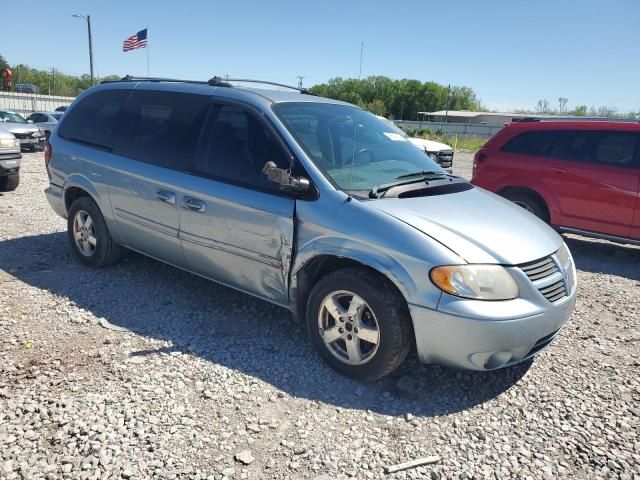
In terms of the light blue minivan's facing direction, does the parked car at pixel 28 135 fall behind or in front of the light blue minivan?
behind

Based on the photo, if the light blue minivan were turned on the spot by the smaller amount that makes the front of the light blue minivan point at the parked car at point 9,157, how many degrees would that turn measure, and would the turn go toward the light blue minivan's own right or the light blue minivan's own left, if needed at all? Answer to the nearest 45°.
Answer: approximately 180°

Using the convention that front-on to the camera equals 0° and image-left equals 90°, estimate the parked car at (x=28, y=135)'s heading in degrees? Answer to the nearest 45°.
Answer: approximately 315°

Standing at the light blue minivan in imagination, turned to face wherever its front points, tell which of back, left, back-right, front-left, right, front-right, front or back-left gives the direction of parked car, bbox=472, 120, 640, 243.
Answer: left

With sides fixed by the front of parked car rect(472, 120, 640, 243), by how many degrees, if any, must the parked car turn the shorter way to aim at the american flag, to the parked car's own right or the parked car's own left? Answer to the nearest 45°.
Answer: approximately 180°

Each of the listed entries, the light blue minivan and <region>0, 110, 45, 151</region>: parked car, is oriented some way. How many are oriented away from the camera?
0

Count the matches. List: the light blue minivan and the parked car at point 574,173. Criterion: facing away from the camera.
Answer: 0

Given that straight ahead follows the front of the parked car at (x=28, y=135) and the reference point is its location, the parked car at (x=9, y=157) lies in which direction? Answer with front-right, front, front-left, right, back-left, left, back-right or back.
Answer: front-right

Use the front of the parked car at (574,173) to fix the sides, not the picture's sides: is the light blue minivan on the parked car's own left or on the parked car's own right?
on the parked car's own right
